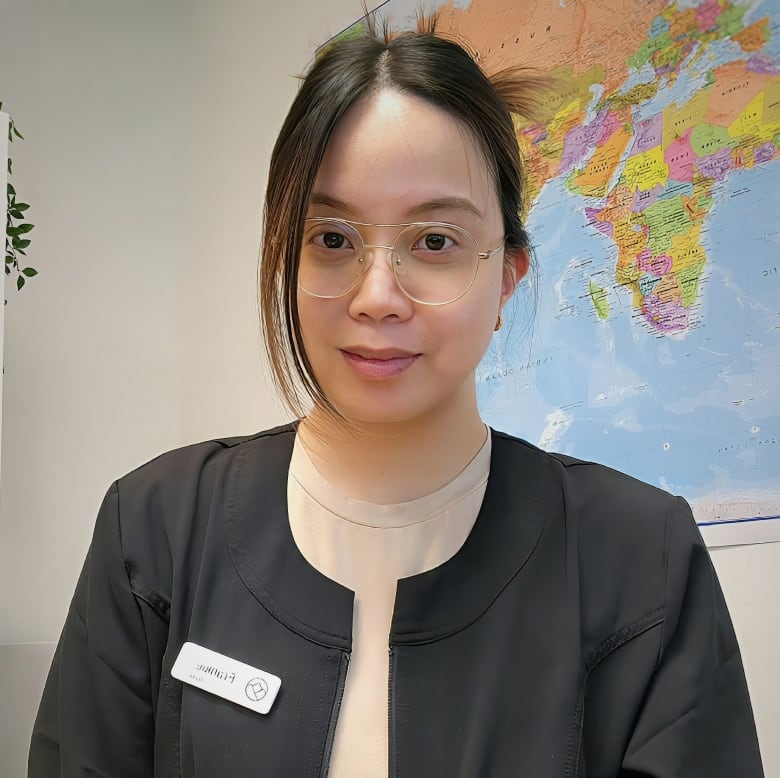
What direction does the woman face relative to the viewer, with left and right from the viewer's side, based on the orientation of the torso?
facing the viewer

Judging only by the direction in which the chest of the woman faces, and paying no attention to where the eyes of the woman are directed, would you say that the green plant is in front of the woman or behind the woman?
behind
